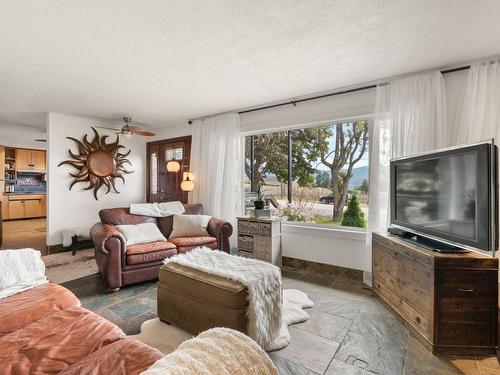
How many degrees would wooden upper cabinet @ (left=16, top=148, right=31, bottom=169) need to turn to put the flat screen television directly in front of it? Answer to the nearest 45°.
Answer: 0° — it already faces it

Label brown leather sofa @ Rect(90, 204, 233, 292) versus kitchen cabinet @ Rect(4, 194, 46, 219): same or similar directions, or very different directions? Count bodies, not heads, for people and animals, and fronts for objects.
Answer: same or similar directions

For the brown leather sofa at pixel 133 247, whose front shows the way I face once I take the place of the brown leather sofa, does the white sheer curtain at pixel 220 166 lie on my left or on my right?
on my left

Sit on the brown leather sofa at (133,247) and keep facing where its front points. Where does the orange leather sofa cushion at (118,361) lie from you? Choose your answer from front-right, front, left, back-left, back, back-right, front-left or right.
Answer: front-right

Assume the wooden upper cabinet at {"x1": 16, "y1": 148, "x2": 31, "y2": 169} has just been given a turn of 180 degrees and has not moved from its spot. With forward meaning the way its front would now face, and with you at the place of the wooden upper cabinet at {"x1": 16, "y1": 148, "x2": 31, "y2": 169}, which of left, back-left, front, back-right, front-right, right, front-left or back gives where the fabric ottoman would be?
back

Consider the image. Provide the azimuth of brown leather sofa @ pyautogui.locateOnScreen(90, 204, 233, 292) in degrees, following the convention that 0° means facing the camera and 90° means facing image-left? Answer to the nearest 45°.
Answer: approximately 315°

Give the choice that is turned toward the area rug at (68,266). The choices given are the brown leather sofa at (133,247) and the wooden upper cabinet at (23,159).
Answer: the wooden upper cabinet

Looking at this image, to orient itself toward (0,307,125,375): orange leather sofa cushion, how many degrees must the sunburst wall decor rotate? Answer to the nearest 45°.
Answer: approximately 45° to its right

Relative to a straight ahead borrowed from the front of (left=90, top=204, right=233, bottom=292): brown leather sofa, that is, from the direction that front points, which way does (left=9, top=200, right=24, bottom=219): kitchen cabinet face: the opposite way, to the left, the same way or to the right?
the same way

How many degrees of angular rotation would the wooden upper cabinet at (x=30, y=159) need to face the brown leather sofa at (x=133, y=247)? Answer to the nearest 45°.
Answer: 0° — it already faces it

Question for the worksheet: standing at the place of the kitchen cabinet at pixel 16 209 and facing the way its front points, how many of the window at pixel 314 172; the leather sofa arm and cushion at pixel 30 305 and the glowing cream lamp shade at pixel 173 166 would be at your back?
0

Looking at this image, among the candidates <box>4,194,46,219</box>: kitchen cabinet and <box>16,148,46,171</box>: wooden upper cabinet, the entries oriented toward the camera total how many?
2

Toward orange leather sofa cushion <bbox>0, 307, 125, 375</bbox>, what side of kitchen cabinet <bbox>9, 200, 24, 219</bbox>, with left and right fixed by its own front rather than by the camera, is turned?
front

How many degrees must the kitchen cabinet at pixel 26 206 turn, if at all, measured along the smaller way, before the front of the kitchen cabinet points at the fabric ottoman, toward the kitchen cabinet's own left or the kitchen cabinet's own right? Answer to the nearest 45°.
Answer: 0° — it already faces it

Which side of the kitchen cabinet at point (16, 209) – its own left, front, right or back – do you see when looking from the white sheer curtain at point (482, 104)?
front

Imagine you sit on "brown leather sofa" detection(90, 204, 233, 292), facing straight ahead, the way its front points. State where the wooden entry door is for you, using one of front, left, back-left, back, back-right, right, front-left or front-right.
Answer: back-left

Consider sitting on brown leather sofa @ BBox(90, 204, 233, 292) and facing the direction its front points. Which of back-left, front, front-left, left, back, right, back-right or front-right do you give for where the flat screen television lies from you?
front
